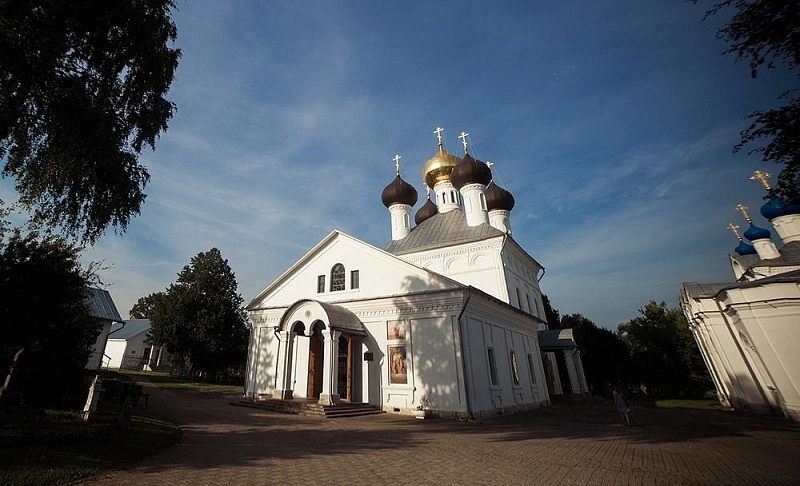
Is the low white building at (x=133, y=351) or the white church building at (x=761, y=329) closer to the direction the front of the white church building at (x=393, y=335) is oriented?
the low white building

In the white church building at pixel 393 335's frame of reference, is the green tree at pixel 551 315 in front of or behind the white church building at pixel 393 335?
behind

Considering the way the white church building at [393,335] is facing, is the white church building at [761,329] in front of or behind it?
behind

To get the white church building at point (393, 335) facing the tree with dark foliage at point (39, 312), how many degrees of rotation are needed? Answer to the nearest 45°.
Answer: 0° — it already faces it

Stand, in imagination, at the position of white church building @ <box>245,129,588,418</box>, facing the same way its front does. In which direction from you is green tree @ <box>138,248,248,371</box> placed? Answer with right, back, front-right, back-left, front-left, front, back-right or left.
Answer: right

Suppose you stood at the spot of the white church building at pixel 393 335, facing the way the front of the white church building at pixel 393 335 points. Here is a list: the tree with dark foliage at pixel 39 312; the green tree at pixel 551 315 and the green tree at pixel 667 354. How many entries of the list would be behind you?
2

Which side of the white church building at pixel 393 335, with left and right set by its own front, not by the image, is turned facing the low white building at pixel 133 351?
right

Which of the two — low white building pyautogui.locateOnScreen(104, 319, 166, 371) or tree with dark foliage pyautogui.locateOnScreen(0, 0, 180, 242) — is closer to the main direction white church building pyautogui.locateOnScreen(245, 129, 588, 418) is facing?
the tree with dark foliage

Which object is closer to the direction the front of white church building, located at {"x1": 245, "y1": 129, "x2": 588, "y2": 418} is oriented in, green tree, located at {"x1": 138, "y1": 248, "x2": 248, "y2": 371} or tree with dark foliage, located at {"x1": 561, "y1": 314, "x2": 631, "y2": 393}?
the green tree

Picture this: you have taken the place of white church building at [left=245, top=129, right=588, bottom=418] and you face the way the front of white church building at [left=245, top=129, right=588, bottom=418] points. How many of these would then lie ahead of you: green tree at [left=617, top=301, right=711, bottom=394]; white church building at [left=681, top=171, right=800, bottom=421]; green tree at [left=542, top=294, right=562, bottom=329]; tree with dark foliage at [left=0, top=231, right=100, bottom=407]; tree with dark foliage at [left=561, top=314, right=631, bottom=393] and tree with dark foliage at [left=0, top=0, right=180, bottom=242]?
2

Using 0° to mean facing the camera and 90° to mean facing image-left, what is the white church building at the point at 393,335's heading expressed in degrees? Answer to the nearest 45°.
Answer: approximately 45°

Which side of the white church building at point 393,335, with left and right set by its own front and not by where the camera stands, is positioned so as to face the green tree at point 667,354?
back

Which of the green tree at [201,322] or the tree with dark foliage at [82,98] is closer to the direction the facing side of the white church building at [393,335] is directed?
the tree with dark foliage

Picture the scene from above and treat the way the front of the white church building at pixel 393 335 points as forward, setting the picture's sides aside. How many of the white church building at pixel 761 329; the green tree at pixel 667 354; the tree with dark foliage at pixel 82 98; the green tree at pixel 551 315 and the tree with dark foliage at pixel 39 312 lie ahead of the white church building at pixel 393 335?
2

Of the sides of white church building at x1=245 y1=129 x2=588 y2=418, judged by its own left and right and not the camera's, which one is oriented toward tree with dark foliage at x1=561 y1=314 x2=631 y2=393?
back

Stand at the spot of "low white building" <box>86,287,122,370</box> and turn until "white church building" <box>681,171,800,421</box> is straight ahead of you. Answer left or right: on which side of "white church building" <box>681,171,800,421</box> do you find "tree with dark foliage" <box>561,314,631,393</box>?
left
